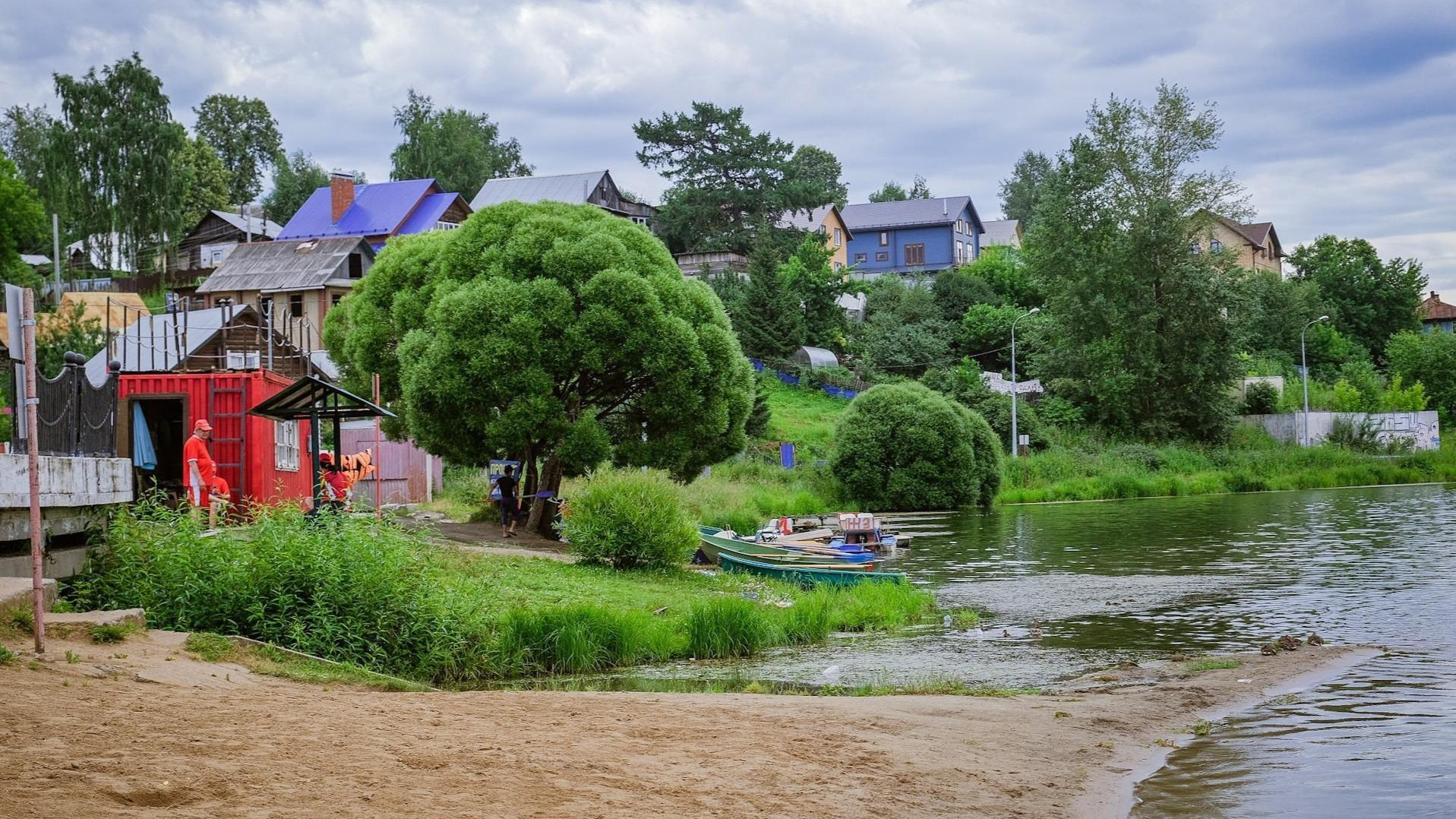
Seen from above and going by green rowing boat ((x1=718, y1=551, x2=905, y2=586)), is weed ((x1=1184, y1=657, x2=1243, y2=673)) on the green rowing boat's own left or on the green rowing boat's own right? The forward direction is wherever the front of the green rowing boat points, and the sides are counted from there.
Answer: on the green rowing boat's own left

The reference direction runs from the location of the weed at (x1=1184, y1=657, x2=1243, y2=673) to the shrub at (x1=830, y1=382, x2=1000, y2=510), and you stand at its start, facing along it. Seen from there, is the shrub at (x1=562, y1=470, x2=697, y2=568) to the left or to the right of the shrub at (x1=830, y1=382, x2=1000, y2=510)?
left

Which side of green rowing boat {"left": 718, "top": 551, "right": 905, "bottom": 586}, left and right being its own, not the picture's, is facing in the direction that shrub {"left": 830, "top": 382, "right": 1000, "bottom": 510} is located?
right

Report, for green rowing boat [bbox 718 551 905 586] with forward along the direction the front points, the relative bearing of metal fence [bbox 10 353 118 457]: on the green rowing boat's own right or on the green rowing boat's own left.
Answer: on the green rowing boat's own left

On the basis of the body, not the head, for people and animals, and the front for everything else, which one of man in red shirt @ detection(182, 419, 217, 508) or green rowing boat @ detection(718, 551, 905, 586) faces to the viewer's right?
the man in red shirt

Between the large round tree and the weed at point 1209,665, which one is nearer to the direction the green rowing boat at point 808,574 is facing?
the large round tree

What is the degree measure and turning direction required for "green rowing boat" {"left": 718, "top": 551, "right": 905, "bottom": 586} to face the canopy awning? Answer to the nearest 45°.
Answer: approximately 45° to its left

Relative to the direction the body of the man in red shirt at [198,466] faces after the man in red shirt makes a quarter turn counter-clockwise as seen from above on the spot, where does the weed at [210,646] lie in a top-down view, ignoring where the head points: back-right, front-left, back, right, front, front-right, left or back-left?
back

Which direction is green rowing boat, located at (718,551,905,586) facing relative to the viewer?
to the viewer's left

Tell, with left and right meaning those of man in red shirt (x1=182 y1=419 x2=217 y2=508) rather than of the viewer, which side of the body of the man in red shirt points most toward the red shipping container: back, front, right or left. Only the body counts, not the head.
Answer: left

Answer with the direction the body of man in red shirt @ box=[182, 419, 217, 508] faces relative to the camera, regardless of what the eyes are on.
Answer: to the viewer's right

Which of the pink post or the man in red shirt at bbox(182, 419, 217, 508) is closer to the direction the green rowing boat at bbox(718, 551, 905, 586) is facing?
the man in red shirt
